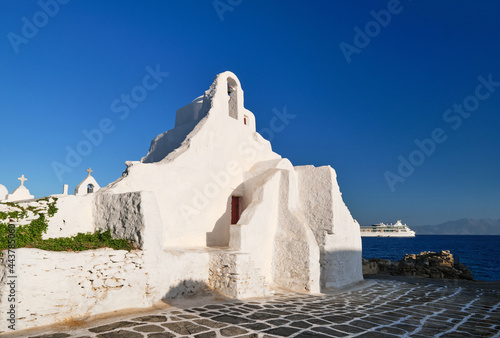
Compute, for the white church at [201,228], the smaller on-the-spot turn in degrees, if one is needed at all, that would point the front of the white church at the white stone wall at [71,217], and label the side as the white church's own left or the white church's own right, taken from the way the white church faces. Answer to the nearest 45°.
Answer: approximately 90° to the white church's own right

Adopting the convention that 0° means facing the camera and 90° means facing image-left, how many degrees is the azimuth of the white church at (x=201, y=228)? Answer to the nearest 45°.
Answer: approximately 315°

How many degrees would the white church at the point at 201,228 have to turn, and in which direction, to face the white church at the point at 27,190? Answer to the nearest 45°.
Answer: approximately 180°
